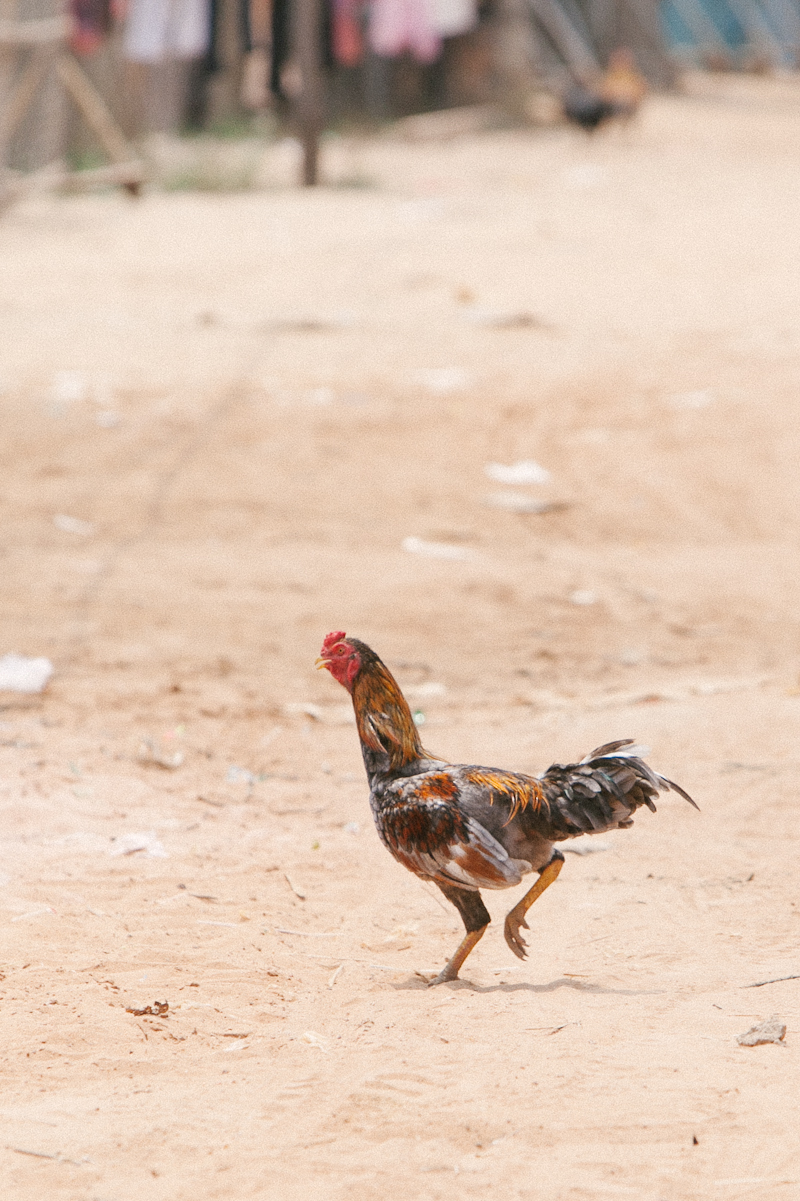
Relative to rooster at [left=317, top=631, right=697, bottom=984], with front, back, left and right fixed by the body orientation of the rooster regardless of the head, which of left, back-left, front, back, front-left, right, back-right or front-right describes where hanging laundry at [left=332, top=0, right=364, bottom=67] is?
right

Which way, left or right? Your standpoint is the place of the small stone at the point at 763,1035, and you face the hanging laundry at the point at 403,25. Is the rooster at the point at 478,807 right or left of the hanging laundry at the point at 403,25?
left

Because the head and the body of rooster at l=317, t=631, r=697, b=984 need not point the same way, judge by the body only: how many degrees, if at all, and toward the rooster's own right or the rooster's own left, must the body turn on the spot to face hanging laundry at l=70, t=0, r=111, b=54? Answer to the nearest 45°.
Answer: approximately 90° to the rooster's own right

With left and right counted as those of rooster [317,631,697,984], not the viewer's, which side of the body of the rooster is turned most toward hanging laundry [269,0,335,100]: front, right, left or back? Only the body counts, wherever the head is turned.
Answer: right

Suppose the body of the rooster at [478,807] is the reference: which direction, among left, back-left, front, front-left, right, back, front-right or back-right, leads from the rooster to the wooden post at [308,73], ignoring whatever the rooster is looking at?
right

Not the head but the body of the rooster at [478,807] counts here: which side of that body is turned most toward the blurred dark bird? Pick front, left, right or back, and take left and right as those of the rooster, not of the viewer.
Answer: right

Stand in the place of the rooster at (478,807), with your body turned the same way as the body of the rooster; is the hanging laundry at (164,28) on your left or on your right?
on your right

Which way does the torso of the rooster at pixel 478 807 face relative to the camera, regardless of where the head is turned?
to the viewer's left

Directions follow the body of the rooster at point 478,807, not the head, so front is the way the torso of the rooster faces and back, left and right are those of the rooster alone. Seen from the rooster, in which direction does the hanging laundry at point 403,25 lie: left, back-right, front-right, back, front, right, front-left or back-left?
right

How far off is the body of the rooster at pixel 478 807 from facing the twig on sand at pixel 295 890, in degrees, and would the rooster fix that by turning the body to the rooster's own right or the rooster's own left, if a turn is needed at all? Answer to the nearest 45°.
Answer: approximately 45° to the rooster's own right
